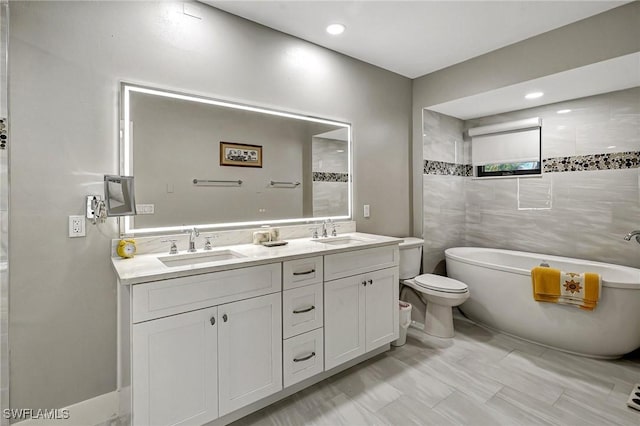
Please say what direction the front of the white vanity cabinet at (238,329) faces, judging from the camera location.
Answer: facing the viewer and to the right of the viewer

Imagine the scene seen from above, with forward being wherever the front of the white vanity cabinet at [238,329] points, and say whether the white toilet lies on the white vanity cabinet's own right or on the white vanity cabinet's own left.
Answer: on the white vanity cabinet's own left

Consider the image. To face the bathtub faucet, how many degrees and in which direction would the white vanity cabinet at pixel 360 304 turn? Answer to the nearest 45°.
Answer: approximately 45° to its left

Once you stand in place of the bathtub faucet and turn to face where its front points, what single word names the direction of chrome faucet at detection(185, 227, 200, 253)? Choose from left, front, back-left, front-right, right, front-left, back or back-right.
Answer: front-left

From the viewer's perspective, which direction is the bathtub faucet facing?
to the viewer's left

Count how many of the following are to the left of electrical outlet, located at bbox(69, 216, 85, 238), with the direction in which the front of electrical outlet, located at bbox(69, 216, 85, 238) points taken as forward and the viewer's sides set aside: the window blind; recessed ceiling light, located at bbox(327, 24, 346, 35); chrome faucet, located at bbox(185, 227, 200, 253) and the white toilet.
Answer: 4

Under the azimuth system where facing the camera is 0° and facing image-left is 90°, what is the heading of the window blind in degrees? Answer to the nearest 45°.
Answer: approximately 45°

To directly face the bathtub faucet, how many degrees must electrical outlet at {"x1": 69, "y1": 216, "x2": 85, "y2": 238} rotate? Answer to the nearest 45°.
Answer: approximately 45° to its left

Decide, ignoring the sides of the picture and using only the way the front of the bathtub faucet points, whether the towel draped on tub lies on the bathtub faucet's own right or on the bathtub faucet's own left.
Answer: on the bathtub faucet's own left

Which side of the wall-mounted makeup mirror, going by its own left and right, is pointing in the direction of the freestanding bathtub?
left

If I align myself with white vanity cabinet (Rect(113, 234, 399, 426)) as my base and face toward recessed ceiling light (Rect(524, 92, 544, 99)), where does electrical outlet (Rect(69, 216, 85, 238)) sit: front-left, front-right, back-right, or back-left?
back-left

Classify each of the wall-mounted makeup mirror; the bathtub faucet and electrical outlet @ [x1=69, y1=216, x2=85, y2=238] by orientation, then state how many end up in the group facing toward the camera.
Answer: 2

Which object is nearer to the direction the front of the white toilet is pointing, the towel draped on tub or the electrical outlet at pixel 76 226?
the towel draped on tub

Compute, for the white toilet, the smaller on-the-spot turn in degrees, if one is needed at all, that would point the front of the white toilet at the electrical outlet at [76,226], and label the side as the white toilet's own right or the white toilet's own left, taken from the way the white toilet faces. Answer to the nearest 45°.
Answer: approximately 90° to the white toilet's own right
